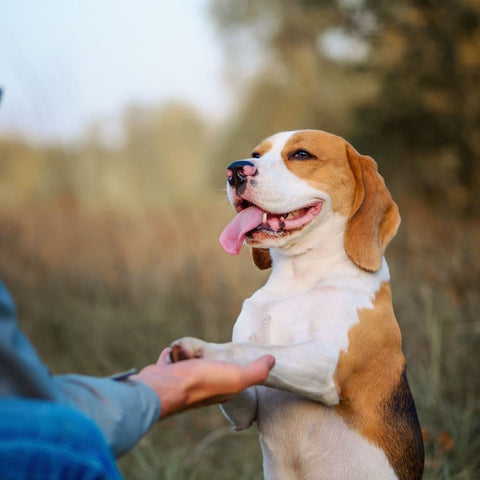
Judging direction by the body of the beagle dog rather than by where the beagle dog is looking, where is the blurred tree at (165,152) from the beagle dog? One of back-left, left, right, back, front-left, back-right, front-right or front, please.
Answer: back-right

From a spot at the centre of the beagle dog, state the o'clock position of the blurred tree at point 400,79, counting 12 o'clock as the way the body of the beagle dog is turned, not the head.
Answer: The blurred tree is roughly at 5 o'clock from the beagle dog.

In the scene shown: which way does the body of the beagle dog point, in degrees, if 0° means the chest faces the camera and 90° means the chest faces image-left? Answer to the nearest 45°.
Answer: approximately 45°

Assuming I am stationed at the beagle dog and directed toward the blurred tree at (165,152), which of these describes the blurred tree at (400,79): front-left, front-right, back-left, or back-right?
front-right

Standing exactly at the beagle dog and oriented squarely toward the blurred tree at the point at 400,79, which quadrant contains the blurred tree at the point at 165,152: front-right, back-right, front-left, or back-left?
front-left
